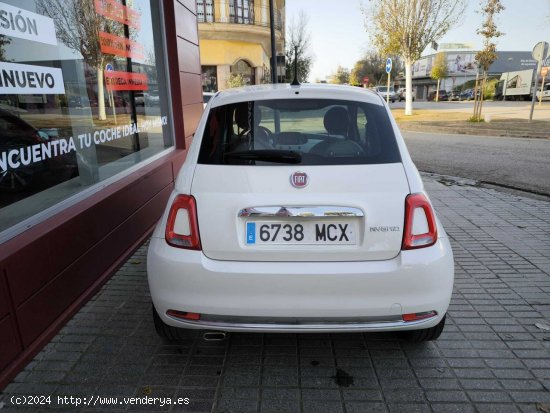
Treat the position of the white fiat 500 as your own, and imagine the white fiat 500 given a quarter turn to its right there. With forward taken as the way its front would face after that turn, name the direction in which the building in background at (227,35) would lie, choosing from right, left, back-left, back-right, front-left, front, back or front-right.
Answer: left

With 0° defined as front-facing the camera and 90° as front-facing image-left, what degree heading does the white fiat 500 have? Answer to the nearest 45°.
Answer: approximately 180°
